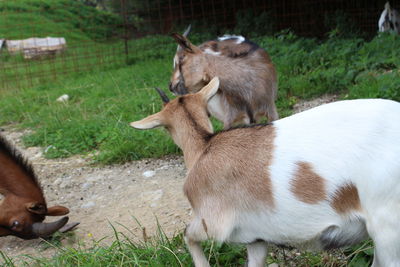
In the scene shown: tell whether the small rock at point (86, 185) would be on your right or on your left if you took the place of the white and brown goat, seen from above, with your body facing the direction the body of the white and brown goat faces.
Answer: on your right

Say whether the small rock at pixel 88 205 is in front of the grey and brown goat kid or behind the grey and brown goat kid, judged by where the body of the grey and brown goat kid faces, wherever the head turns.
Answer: in front

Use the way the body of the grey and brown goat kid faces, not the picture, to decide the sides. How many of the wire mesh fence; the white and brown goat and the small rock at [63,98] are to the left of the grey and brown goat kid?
1

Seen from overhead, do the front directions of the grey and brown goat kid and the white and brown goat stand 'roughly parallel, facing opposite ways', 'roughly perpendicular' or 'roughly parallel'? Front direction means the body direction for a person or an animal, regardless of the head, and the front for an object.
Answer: roughly parallel

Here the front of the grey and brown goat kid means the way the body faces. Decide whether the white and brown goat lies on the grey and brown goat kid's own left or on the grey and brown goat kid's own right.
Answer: on the grey and brown goat kid's own left

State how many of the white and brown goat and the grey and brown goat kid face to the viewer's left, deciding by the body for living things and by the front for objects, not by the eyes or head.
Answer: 2

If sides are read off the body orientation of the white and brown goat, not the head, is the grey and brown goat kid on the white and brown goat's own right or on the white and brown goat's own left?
on the white and brown goat's own right

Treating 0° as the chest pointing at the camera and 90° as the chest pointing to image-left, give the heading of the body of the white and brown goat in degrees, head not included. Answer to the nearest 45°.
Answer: approximately 90°

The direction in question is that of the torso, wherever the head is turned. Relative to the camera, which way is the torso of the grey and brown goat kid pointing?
to the viewer's left

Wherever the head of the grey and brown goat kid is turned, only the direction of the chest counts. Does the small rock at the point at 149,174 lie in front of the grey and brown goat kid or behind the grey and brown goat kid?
in front

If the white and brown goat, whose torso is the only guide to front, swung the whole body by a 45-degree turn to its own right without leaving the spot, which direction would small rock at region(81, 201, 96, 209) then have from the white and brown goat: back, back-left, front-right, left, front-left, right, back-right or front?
front
